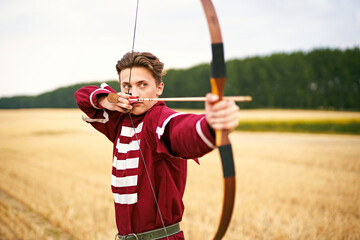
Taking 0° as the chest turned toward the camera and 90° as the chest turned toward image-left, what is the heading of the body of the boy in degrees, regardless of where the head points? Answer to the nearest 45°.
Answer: approximately 45°
